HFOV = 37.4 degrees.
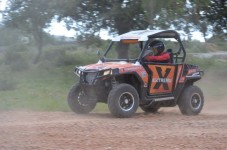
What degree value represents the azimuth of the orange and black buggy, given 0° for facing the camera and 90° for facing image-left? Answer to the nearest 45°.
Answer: approximately 45°

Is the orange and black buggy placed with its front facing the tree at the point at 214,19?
no

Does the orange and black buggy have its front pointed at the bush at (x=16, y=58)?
no

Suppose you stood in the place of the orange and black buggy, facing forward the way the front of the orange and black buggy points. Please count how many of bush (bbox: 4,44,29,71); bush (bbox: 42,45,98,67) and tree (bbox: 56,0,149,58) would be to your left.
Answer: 0

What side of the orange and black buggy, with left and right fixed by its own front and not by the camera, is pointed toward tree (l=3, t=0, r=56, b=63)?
right

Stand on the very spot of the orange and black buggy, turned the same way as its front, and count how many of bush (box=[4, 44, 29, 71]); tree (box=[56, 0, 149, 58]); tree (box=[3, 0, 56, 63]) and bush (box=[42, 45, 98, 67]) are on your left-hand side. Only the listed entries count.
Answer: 0

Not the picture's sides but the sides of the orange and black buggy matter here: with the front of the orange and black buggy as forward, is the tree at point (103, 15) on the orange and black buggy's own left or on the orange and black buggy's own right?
on the orange and black buggy's own right

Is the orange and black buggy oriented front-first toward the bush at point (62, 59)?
no

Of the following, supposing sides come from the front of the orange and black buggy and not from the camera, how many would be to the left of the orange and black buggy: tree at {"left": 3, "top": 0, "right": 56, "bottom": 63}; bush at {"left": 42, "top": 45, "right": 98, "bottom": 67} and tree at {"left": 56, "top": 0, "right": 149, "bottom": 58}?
0

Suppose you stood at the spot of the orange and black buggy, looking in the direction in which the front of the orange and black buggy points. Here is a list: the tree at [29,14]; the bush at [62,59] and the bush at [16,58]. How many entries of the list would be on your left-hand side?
0
